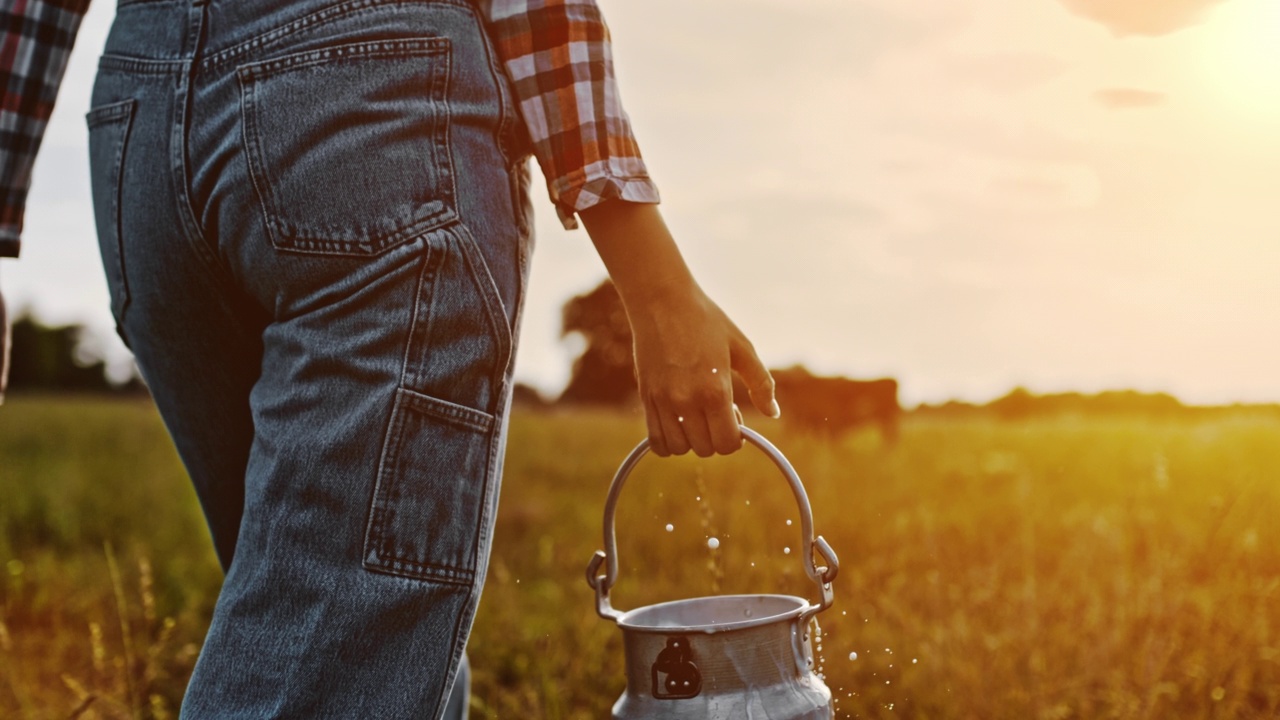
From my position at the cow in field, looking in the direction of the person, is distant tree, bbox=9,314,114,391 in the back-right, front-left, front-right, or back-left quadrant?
back-right

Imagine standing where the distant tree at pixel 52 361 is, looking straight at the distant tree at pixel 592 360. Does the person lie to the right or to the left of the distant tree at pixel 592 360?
right

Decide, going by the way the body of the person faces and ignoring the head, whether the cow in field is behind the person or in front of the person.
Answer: in front

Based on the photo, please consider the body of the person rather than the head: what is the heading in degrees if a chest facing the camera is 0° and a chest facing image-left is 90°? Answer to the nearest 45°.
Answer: approximately 225°

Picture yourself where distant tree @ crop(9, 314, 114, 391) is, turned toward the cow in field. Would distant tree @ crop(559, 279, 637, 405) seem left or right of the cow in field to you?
left

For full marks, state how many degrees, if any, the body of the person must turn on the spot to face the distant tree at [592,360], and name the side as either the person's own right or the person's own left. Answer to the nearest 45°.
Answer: approximately 45° to the person's own left
